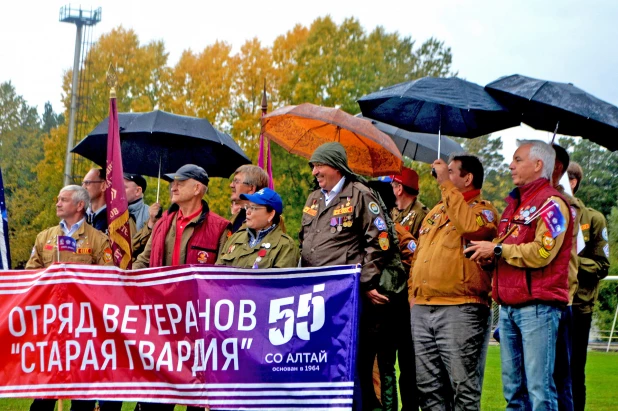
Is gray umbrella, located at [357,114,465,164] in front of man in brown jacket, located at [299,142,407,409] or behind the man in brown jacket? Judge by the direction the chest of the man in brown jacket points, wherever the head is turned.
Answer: behind

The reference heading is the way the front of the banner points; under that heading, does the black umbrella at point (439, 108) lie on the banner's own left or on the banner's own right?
on the banner's own left

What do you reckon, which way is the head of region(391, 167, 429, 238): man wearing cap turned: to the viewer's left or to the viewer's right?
to the viewer's left

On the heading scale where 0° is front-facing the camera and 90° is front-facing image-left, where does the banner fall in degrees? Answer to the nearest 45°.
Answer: approximately 0°

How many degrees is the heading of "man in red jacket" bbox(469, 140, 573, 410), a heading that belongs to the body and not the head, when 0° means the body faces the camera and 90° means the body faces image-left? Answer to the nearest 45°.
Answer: approximately 45°
